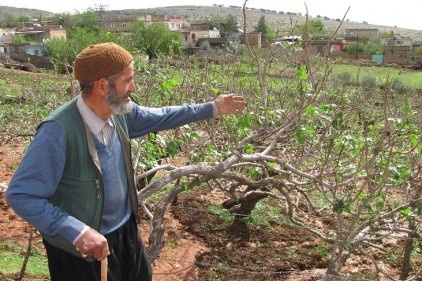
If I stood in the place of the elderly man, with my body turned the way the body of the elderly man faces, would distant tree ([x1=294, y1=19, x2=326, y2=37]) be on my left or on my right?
on my left

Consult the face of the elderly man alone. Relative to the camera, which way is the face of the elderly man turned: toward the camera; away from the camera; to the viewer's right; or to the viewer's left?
to the viewer's right

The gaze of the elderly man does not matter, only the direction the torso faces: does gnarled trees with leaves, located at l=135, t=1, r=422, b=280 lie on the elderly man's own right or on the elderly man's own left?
on the elderly man's own left

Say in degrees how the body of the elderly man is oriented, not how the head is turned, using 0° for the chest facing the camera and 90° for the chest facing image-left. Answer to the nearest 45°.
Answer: approximately 315°

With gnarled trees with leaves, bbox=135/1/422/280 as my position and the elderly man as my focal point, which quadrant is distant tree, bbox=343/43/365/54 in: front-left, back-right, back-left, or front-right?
back-right

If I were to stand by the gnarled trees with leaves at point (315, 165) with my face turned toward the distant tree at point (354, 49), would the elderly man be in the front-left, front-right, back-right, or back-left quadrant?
back-left

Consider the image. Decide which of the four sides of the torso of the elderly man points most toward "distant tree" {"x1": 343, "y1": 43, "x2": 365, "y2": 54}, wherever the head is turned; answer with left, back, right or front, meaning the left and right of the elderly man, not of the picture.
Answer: left
